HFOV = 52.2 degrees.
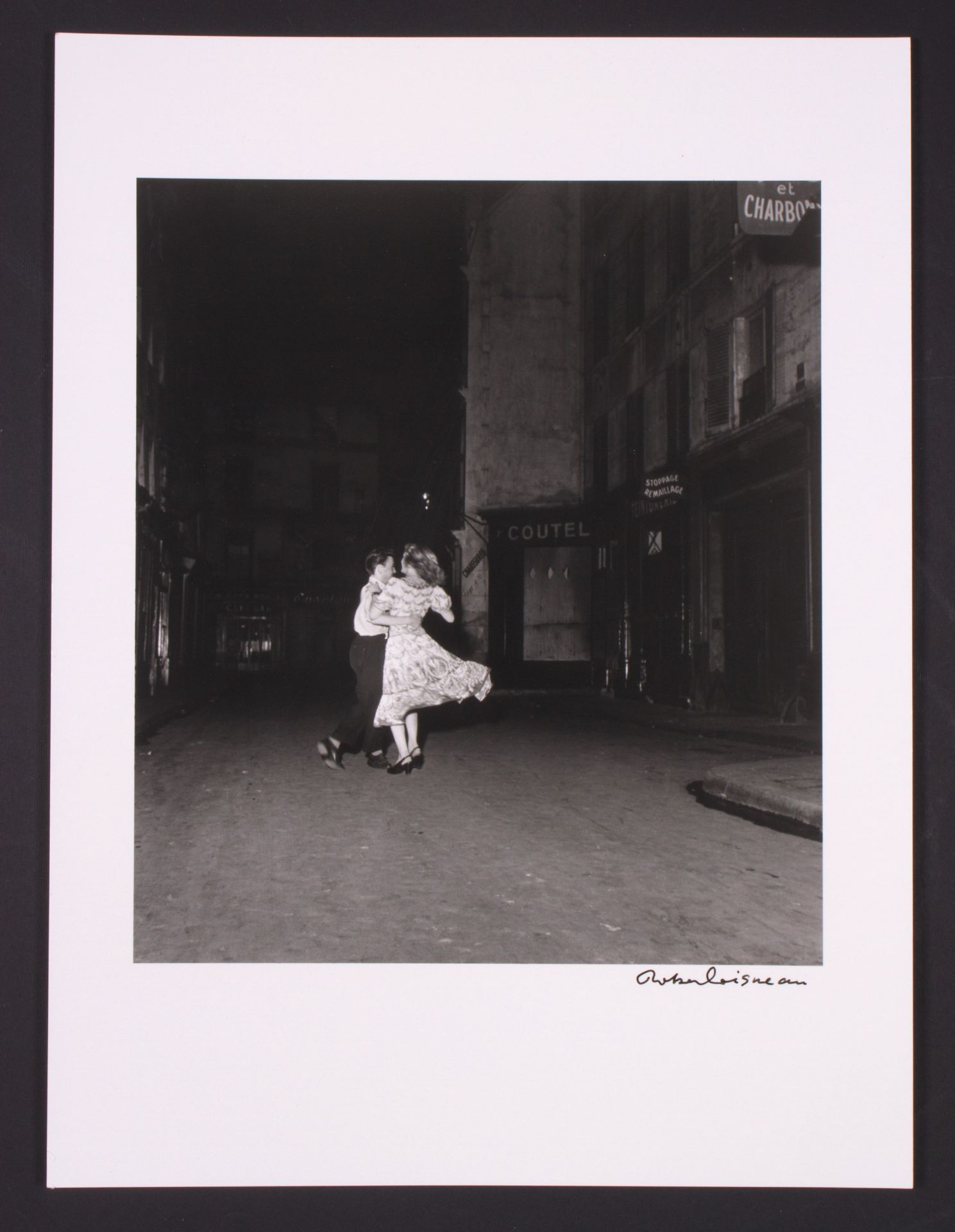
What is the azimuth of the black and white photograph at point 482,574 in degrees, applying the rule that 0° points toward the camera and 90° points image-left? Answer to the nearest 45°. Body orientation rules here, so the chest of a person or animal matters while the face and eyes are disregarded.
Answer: approximately 0°
